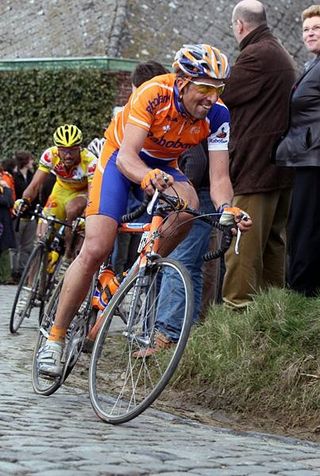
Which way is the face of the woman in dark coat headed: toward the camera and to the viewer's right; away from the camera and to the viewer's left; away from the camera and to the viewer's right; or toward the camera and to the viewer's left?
toward the camera and to the viewer's left

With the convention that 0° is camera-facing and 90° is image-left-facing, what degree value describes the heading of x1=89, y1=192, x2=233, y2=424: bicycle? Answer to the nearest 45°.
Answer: approximately 315°

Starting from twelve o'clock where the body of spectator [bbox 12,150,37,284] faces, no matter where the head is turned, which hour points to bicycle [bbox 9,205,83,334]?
The bicycle is roughly at 3 o'clock from the spectator.

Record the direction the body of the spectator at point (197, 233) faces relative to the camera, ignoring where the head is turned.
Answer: to the viewer's left

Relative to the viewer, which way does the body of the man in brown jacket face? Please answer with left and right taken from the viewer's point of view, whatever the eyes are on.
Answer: facing away from the viewer and to the left of the viewer

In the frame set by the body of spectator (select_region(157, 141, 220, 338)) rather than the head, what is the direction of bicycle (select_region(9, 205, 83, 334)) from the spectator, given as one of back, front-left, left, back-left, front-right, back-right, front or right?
front-right

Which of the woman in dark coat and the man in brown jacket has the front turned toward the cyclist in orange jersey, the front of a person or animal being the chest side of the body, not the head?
the woman in dark coat

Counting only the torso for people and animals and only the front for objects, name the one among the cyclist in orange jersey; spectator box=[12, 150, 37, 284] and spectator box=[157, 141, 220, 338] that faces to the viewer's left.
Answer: spectator box=[157, 141, 220, 338]
